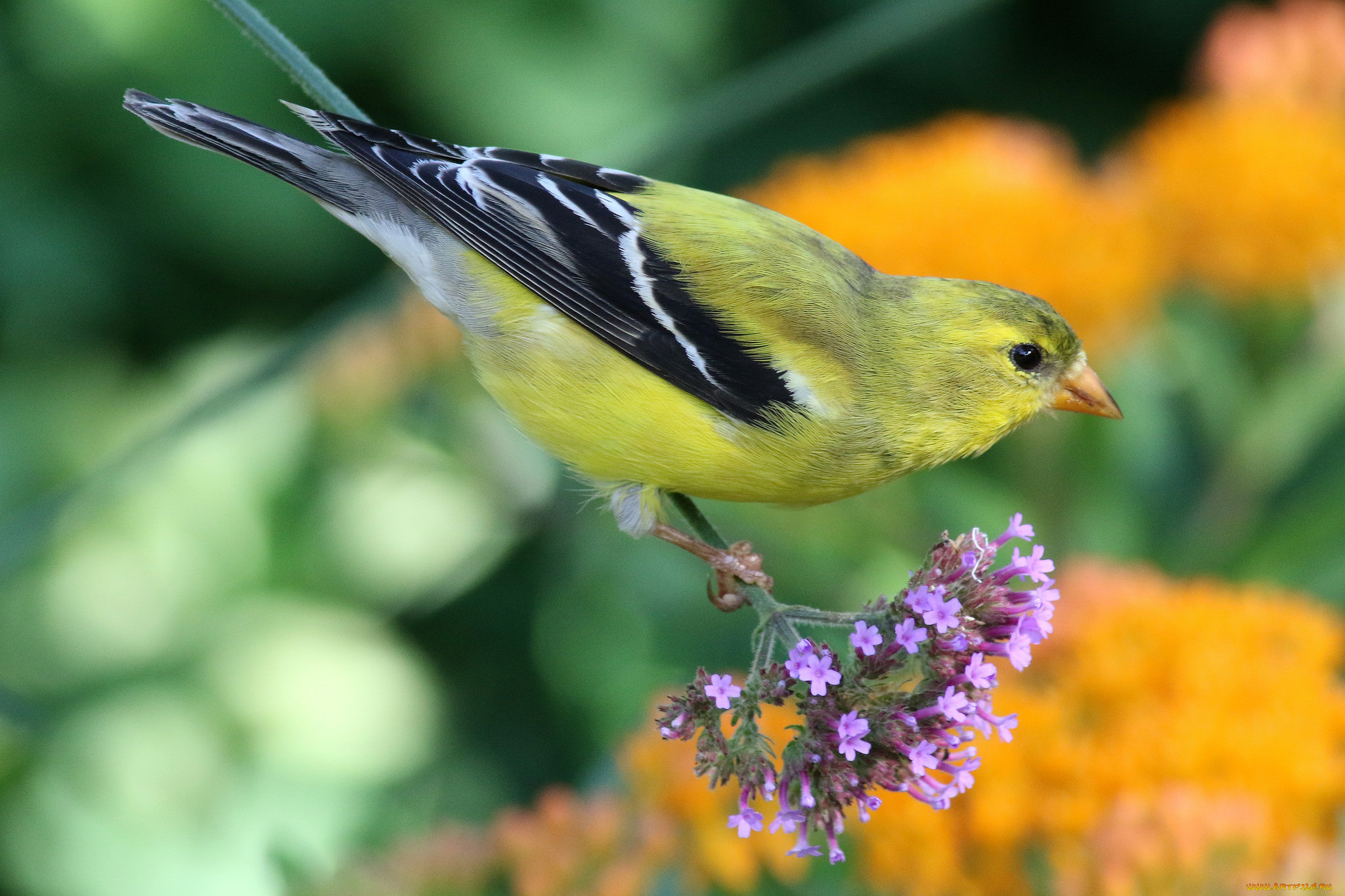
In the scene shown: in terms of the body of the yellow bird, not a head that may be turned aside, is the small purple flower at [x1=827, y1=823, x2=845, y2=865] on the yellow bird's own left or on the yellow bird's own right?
on the yellow bird's own right

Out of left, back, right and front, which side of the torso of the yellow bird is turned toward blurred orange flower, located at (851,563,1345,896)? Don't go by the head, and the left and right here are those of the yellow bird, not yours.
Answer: left

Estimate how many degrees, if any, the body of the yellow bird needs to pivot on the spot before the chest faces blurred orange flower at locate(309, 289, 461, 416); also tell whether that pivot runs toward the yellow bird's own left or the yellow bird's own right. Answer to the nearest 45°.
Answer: approximately 135° to the yellow bird's own left

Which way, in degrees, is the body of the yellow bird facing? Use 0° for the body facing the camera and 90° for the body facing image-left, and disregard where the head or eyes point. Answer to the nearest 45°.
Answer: approximately 270°
